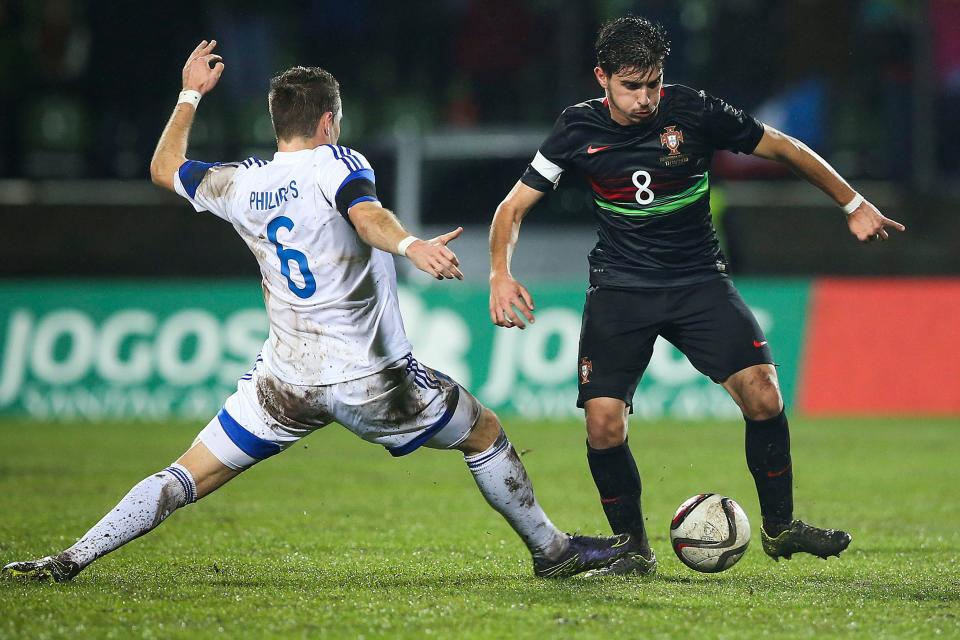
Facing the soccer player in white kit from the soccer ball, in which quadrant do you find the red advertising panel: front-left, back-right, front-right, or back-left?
back-right

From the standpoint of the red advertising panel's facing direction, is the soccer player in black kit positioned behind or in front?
in front

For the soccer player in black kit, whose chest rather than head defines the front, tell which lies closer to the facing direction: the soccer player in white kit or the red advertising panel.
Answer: the soccer player in white kit

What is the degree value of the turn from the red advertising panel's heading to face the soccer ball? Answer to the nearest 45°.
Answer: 0° — it already faces it

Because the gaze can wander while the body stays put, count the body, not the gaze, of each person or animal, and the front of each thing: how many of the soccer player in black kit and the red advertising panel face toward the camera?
2

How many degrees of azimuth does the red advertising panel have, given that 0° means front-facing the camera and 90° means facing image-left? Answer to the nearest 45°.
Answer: approximately 0°

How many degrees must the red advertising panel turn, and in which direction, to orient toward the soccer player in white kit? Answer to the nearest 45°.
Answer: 0° — it already faces them

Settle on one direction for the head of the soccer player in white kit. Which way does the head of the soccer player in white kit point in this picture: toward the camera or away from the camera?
away from the camera

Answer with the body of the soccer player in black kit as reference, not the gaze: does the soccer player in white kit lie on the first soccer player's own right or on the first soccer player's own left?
on the first soccer player's own right
